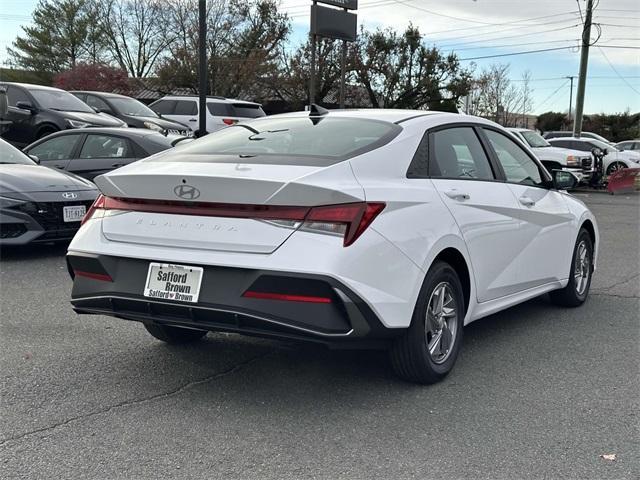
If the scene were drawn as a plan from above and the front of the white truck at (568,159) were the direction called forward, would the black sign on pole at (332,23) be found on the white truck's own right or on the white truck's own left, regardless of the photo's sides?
on the white truck's own right

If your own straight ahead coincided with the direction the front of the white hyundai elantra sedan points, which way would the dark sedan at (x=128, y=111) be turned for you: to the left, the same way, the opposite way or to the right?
to the right

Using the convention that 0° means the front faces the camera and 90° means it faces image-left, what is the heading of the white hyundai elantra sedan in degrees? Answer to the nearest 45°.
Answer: approximately 225°

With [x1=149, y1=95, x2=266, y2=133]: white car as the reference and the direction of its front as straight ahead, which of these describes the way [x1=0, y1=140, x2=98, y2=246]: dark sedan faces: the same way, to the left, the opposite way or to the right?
the opposite way

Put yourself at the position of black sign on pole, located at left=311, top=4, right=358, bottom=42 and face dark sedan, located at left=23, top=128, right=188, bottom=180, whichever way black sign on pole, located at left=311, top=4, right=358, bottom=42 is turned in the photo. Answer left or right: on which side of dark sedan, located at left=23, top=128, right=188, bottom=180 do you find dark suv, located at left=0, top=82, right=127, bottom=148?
right

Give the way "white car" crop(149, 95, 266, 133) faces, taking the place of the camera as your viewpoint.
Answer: facing away from the viewer and to the left of the viewer

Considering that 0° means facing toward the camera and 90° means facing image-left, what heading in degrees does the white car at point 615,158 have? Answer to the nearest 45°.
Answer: approximately 315°
